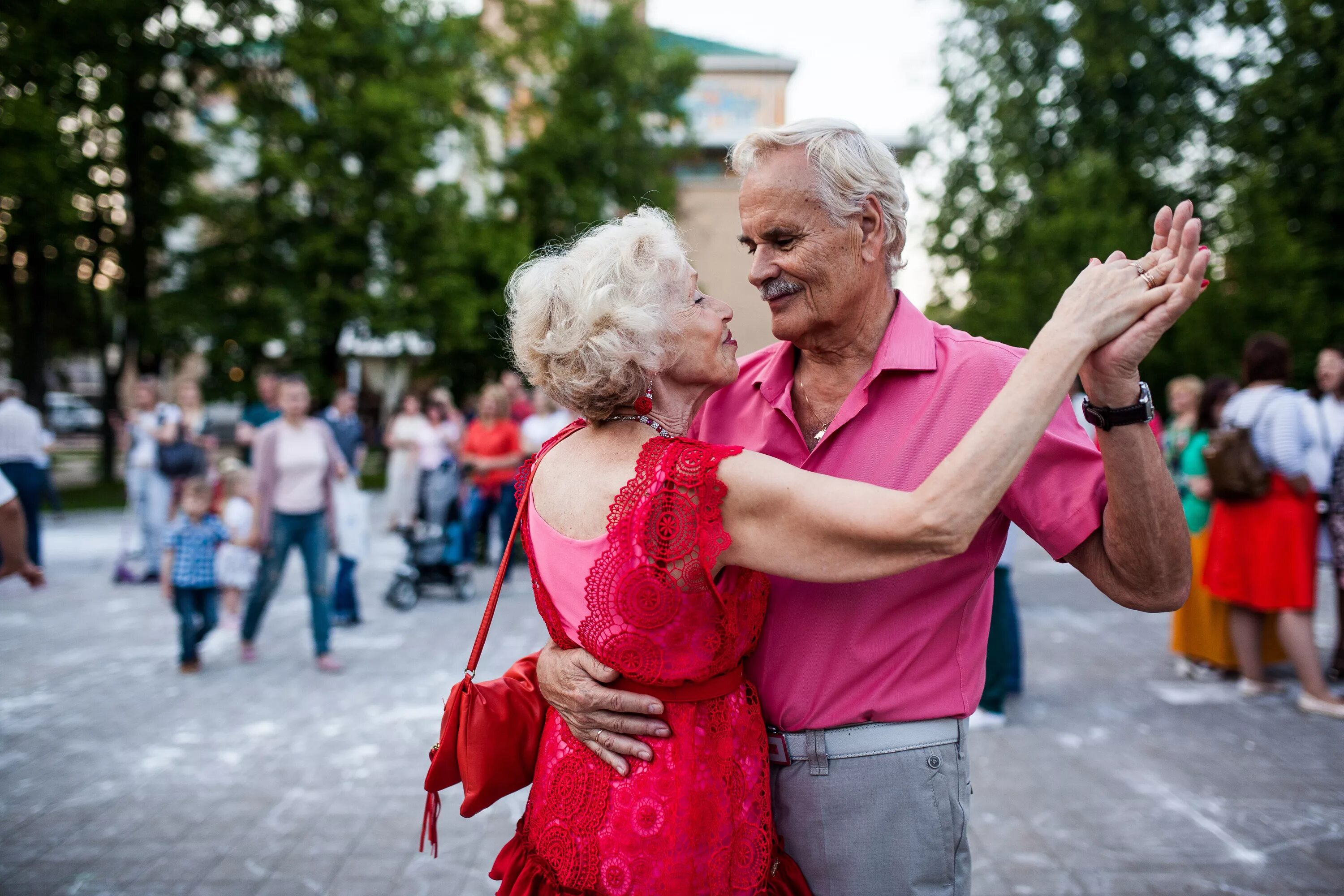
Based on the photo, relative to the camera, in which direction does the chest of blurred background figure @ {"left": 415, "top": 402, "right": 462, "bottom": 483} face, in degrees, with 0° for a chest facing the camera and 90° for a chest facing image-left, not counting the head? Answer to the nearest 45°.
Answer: approximately 0°

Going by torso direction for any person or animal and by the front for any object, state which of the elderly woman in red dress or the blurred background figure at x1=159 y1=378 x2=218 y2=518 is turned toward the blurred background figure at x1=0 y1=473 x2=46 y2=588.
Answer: the blurred background figure at x1=159 y1=378 x2=218 y2=518

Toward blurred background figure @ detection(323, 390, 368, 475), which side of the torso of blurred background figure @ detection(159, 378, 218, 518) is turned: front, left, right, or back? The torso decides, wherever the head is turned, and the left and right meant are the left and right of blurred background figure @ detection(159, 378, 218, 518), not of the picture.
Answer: left

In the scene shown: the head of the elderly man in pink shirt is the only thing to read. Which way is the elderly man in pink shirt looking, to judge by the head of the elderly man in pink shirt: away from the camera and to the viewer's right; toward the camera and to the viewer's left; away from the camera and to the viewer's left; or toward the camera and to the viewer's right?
toward the camera and to the viewer's left

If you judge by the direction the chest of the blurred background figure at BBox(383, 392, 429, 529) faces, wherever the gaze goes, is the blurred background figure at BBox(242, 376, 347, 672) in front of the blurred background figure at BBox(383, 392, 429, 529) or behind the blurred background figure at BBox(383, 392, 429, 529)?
in front

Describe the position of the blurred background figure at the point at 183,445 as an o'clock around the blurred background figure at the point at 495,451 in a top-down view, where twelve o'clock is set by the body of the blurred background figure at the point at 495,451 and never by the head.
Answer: the blurred background figure at the point at 183,445 is roughly at 3 o'clock from the blurred background figure at the point at 495,451.

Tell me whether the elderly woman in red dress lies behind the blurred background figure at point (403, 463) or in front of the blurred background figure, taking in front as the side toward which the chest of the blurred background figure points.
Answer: in front

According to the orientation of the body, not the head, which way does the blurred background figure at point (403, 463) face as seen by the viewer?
toward the camera

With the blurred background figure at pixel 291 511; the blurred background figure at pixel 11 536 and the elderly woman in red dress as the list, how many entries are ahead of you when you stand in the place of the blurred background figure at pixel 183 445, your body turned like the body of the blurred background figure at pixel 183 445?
3

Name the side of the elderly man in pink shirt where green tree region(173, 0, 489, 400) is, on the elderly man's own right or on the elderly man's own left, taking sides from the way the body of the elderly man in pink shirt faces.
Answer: on the elderly man's own right

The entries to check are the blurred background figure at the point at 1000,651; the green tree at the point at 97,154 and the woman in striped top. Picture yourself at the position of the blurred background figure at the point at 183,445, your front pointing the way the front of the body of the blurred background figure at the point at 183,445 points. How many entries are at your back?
1

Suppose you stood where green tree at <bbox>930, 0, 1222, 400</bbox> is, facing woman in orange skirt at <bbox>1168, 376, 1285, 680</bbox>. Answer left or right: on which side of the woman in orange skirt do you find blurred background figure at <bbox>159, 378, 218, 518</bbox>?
right

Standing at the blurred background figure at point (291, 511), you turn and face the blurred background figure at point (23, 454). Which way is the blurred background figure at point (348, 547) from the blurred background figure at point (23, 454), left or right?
right

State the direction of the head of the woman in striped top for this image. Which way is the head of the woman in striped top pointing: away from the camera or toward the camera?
away from the camera

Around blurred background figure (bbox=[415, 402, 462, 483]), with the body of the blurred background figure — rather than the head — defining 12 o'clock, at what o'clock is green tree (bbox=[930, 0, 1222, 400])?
The green tree is roughly at 8 o'clock from the blurred background figure.

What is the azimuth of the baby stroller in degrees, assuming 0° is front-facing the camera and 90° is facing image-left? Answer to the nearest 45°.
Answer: approximately 45°

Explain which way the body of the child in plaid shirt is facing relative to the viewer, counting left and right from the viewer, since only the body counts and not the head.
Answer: facing the viewer

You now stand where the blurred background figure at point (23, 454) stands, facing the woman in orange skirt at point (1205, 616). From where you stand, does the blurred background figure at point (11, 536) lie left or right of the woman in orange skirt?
right
